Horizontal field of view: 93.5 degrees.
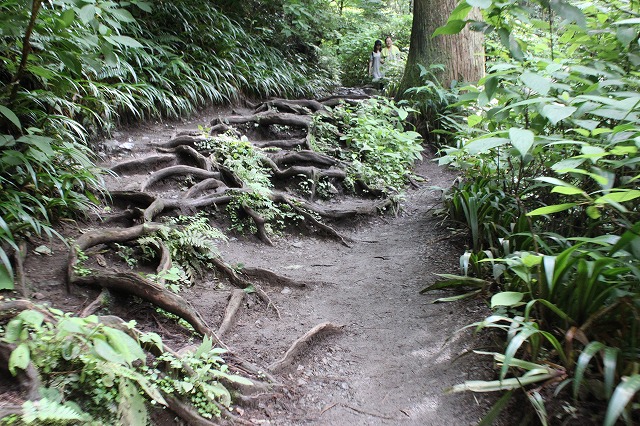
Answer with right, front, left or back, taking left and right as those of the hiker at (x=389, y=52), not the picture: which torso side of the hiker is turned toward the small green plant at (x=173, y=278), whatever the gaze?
front

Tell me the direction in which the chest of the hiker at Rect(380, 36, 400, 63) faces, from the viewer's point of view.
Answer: toward the camera

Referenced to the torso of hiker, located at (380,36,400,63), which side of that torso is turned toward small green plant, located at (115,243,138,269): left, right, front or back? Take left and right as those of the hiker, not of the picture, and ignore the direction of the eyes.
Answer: front

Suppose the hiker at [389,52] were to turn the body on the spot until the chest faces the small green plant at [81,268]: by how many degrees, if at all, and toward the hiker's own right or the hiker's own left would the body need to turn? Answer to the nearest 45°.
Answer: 0° — they already face it

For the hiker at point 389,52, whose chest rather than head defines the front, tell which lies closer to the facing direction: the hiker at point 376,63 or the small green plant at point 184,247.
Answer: the small green plant

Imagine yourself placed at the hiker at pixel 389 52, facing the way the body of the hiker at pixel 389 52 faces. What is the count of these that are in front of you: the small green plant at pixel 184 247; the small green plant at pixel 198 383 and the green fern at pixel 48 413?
3

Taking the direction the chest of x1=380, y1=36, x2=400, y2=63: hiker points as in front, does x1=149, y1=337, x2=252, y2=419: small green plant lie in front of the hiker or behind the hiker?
in front

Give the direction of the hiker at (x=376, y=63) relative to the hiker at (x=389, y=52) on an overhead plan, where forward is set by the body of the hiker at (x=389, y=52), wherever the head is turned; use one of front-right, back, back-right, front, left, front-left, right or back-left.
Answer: right

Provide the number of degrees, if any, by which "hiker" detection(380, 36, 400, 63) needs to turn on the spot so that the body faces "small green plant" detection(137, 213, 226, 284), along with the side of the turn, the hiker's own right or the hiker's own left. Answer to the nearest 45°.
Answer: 0° — they already face it
